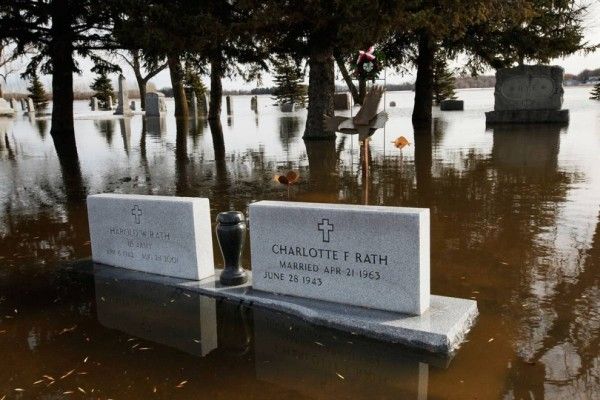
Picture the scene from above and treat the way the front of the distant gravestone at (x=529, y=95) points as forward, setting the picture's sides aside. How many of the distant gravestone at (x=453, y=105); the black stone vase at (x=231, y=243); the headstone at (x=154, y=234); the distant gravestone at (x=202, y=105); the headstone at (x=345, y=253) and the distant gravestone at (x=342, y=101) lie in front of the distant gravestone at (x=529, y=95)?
3

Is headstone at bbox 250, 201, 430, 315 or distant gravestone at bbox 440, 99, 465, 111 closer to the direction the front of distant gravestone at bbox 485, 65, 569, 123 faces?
the headstone

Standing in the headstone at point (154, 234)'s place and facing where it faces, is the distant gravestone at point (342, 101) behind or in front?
behind

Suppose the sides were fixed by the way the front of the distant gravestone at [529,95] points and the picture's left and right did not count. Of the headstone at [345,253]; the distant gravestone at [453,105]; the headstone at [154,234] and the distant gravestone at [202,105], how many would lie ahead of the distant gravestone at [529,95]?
2

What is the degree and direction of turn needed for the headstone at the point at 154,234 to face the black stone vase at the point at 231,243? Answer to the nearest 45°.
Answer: approximately 90° to its left

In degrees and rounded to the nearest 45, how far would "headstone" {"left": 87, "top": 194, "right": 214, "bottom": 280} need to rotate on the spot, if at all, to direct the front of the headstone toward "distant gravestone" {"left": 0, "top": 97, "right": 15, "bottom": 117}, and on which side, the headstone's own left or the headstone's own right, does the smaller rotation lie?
approximately 135° to the headstone's own right

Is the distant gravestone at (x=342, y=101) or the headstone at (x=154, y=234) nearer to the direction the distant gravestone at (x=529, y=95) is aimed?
the headstone

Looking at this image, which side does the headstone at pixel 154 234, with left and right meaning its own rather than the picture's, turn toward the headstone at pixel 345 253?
left

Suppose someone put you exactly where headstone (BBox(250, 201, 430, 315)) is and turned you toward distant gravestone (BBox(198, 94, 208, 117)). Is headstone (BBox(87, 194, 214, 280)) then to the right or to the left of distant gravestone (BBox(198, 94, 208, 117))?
left
